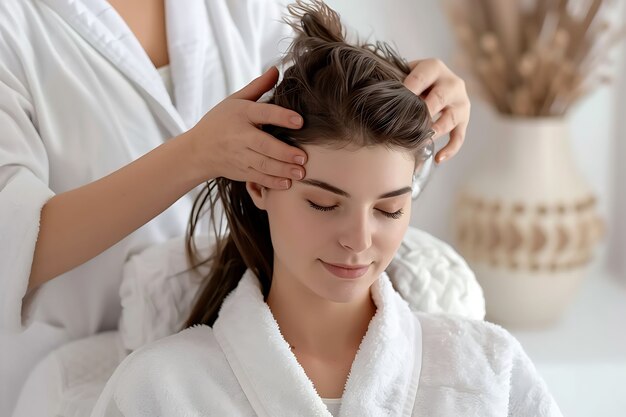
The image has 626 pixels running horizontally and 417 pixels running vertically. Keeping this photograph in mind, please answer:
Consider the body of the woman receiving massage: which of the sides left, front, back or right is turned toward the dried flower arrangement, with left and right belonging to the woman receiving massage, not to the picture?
back

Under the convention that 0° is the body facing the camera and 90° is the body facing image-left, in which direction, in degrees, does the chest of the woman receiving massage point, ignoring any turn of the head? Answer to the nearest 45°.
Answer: approximately 0°

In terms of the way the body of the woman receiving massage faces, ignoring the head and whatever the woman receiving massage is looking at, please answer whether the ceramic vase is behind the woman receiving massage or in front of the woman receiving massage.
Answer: behind
